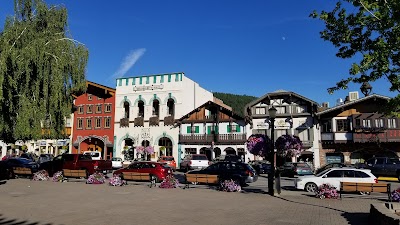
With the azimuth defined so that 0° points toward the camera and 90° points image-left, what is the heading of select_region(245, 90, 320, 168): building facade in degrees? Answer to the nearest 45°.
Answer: approximately 0°

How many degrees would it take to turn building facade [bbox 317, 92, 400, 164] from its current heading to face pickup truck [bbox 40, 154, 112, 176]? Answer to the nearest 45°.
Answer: approximately 45° to its right

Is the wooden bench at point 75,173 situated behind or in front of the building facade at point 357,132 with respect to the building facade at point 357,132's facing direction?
in front

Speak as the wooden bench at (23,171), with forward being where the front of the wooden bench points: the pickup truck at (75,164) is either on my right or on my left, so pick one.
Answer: on my left

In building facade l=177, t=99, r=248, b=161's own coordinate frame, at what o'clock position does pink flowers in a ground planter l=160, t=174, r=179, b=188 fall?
The pink flowers in a ground planter is roughly at 12 o'clock from the building facade.

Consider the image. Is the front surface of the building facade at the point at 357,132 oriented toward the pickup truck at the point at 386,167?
yes

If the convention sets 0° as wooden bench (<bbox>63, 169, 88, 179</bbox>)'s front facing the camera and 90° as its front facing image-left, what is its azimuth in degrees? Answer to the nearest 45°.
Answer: approximately 0°

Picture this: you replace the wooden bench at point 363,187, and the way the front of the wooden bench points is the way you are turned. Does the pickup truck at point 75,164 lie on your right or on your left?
on your right

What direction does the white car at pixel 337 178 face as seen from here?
to the viewer's left
